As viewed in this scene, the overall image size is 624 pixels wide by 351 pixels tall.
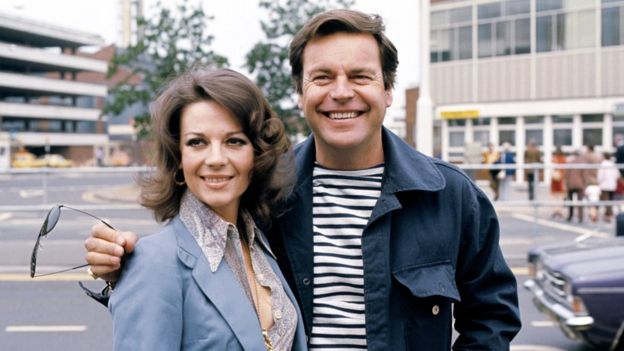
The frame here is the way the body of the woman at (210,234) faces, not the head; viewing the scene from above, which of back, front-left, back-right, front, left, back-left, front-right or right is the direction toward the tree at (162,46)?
back-left

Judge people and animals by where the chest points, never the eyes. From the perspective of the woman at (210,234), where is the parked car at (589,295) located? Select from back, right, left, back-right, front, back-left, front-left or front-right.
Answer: left

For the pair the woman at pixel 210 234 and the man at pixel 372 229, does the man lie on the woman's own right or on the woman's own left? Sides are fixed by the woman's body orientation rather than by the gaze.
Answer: on the woman's own left

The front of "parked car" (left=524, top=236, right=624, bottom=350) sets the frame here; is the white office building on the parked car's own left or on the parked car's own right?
on the parked car's own right

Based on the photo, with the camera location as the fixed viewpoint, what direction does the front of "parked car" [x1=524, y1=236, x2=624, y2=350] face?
facing the viewer and to the left of the viewer

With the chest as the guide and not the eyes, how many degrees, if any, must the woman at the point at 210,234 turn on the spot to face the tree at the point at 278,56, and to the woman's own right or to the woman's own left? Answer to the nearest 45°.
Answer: approximately 135° to the woman's own left

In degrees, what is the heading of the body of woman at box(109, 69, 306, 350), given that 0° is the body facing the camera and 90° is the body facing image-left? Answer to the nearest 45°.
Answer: approximately 315°

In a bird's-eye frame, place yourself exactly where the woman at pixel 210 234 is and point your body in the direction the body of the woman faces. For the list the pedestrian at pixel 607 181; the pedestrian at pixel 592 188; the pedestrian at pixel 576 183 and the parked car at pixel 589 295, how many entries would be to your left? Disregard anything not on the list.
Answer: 4

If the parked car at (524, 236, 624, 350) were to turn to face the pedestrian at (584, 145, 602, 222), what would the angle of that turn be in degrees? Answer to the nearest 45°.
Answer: approximately 135° to its right

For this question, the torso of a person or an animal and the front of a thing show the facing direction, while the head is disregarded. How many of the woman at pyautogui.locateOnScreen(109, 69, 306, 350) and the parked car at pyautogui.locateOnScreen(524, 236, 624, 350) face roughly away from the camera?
0

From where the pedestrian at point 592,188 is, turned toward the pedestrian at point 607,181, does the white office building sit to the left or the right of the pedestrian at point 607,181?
left

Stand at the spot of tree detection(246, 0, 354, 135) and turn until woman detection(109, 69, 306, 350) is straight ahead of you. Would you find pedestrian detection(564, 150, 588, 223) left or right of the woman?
left

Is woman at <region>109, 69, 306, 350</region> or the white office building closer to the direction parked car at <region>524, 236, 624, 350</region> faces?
the woman

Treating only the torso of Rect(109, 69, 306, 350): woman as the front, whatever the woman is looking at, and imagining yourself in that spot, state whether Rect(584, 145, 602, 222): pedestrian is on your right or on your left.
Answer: on your left
